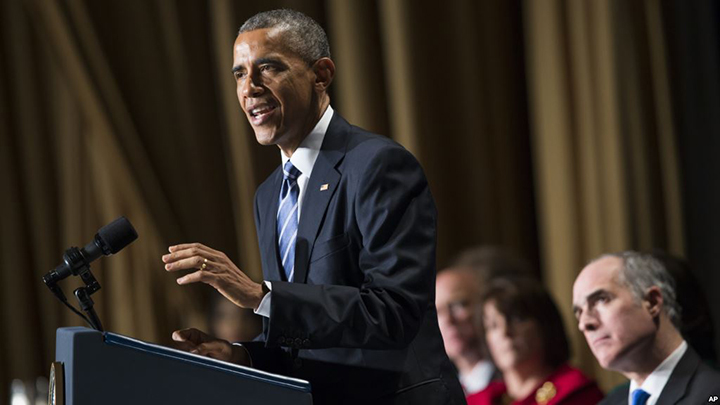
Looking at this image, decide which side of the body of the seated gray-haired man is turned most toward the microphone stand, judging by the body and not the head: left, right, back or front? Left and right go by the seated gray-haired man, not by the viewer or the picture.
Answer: front

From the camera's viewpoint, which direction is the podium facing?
to the viewer's left

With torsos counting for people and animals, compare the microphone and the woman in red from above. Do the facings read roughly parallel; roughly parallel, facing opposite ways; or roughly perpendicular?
roughly parallel, facing opposite ways

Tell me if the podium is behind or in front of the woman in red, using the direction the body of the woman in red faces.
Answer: in front

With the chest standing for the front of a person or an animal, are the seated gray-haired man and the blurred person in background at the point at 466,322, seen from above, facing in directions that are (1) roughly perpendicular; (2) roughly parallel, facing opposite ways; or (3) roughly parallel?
roughly parallel

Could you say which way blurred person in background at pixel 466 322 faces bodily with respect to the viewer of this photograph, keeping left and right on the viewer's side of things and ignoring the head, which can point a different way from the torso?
facing the viewer and to the left of the viewer

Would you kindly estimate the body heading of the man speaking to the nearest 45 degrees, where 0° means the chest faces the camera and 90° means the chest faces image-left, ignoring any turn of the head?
approximately 45°

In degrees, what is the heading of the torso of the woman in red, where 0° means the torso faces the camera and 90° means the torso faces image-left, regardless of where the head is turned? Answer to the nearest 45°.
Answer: approximately 45°

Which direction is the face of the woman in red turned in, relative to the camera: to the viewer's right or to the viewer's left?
to the viewer's left

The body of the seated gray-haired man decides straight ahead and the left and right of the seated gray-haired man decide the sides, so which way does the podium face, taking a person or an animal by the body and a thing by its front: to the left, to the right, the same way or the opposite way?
the same way

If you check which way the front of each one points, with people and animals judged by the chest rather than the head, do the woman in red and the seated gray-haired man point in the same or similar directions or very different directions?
same or similar directions
